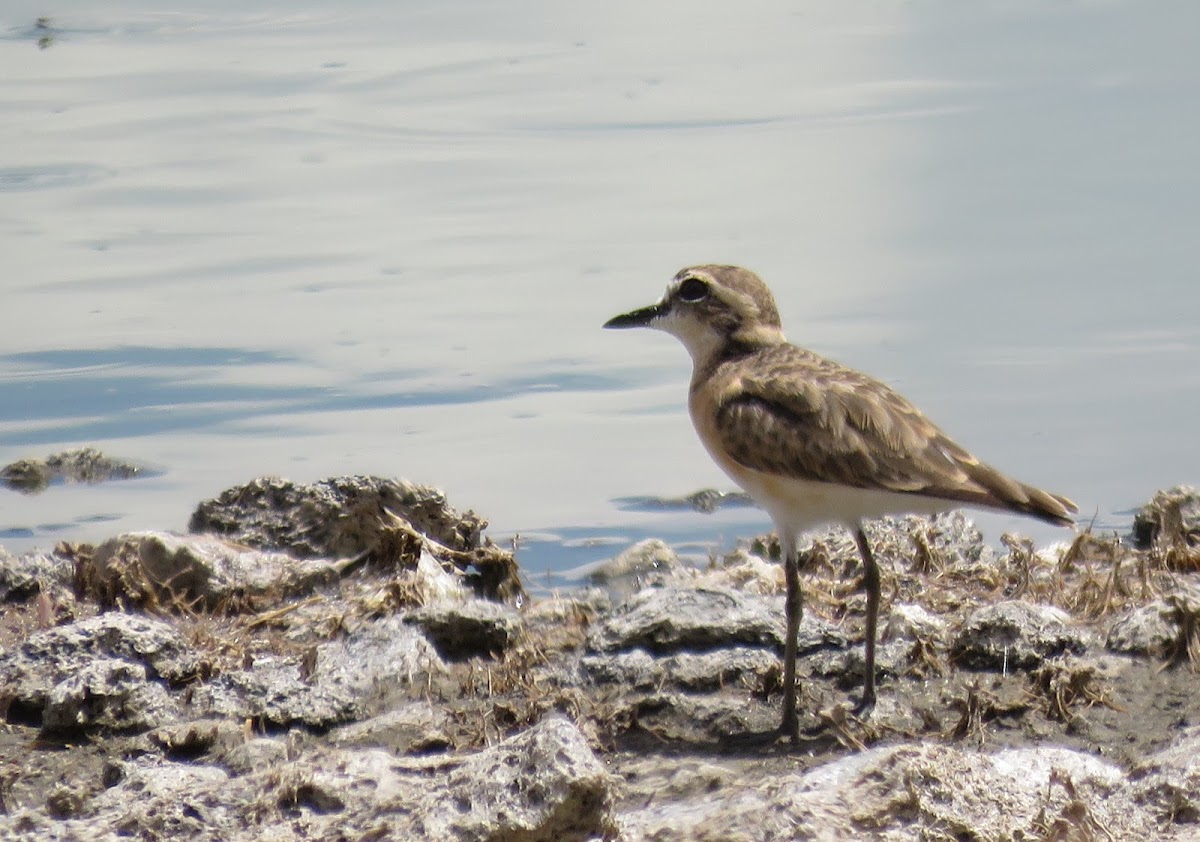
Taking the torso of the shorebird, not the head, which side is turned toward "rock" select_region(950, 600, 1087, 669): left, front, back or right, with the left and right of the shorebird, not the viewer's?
back

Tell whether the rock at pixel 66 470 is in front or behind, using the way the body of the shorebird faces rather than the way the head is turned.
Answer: in front

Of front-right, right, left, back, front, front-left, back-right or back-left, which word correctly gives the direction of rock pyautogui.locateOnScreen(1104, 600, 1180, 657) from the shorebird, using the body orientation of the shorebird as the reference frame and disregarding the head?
back

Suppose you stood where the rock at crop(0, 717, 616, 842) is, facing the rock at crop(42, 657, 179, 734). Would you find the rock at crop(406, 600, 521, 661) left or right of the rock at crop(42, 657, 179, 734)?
right

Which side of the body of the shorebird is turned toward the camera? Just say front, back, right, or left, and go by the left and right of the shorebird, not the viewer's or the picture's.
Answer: left

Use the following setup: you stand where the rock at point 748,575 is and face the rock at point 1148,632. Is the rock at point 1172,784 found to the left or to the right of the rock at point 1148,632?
right

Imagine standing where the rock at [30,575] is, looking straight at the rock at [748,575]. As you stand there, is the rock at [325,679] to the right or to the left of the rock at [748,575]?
right

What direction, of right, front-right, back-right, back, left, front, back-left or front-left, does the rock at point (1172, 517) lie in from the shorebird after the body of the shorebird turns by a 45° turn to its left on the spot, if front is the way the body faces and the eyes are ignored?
back

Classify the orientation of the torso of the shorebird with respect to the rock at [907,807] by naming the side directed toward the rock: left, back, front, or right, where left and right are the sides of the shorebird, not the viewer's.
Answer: left

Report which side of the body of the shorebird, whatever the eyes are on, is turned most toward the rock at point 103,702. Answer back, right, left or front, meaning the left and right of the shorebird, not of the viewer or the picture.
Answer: front

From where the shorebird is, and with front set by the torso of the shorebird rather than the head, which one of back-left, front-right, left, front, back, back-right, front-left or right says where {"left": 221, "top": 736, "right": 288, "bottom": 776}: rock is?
front-left

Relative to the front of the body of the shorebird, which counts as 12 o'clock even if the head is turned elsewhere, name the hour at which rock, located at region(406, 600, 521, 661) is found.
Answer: The rock is roughly at 12 o'clock from the shorebird.

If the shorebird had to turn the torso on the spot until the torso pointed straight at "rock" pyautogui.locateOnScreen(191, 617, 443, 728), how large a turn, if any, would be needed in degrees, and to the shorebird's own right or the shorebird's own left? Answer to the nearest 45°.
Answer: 0° — it already faces it

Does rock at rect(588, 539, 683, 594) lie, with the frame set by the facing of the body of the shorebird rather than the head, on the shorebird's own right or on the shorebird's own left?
on the shorebird's own right

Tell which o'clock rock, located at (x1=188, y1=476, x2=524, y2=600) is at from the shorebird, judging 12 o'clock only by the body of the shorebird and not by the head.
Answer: The rock is roughly at 1 o'clock from the shorebird.

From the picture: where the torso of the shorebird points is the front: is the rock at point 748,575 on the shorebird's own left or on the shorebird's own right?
on the shorebird's own right
